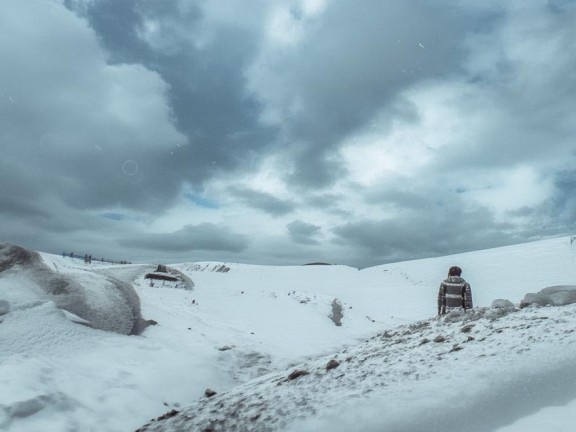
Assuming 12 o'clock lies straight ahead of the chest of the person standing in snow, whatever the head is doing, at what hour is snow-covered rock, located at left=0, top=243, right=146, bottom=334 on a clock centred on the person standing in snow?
The snow-covered rock is roughly at 8 o'clock from the person standing in snow.

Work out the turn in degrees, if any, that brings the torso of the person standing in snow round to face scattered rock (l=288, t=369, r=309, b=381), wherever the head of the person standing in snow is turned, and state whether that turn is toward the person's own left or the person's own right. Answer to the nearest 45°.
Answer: approximately 135° to the person's own left

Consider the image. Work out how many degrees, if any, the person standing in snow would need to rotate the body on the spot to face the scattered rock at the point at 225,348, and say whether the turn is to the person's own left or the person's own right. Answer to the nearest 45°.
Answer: approximately 135° to the person's own left

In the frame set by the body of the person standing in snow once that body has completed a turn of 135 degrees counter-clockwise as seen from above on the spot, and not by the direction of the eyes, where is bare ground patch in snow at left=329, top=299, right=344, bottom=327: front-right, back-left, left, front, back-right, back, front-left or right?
right

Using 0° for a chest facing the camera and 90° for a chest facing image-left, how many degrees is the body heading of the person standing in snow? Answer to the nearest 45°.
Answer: approximately 180°

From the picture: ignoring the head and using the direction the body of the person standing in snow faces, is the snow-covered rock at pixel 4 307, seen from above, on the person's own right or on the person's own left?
on the person's own left

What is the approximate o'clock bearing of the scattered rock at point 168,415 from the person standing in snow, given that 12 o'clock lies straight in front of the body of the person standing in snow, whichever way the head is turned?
The scattered rock is roughly at 7 o'clock from the person standing in snow.
